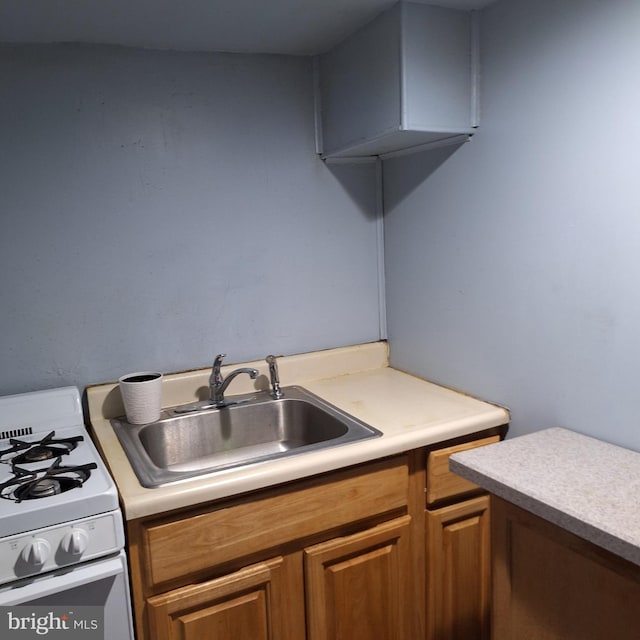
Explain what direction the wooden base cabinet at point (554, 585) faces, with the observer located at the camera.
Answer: facing the viewer and to the left of the viewer

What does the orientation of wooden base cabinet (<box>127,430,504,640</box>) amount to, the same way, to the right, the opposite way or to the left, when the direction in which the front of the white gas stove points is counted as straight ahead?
the same way

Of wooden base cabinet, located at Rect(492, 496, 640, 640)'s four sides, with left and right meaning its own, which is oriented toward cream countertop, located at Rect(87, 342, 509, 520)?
right

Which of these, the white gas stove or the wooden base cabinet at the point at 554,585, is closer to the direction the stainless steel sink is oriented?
the wooden base cabinet

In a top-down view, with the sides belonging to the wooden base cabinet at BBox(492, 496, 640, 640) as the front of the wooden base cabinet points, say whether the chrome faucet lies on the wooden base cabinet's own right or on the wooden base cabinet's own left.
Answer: on the wooden base cabinet's own right

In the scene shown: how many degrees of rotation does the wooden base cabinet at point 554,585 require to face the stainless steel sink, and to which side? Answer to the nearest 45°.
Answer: approximately 45° to its right

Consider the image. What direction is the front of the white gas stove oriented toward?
toward the camera

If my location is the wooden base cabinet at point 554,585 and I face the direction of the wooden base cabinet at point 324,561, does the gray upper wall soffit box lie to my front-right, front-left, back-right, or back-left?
front-right

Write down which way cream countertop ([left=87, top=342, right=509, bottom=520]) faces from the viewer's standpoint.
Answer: facing the viewer and to the right of the viewer

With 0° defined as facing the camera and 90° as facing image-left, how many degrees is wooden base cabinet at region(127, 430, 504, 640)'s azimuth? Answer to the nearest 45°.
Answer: approximately 315°

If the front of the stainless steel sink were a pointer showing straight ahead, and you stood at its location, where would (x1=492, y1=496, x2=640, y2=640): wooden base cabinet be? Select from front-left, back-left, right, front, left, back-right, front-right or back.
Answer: front

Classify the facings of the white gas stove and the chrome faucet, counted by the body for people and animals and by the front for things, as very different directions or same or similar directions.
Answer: same or similar directions
